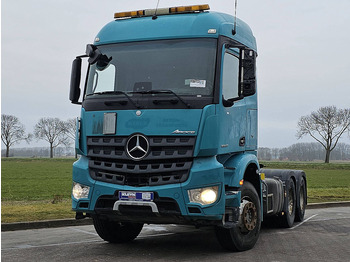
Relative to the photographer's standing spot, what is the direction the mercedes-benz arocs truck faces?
facing the viewer and to the left of the viewer
